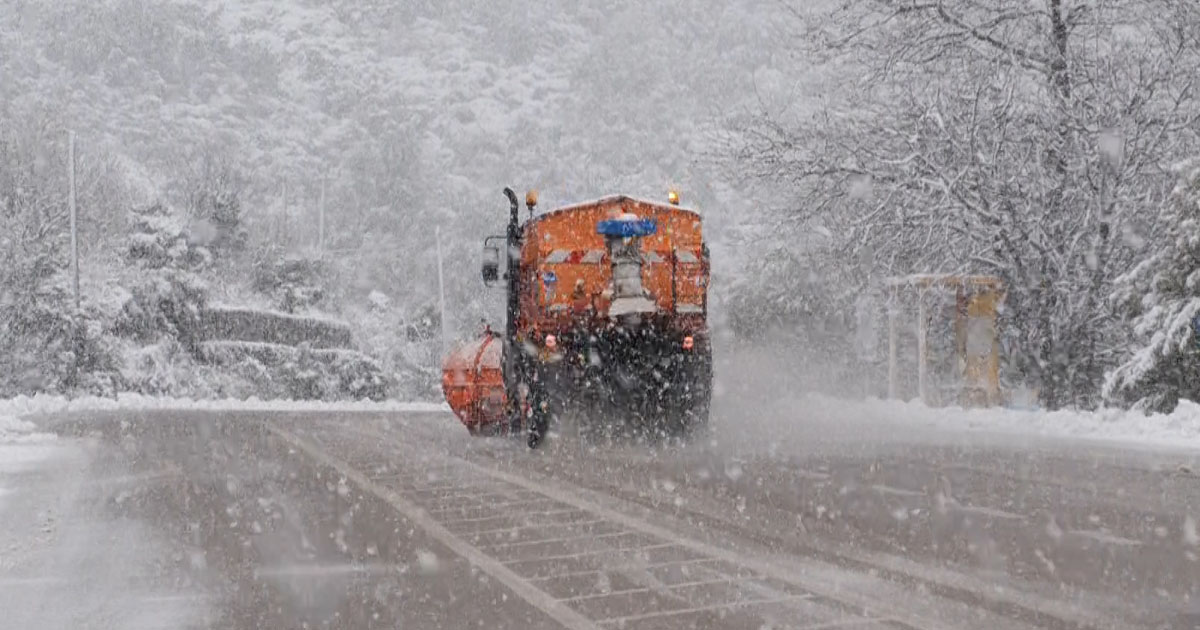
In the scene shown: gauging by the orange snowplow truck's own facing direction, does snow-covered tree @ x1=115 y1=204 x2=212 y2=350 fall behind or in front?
in front

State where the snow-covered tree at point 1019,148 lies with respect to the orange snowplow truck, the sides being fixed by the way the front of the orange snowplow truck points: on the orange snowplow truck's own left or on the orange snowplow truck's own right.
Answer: on the orange snowplow truck's own right

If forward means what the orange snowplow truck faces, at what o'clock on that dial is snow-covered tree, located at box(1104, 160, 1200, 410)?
The snow-covered tree is roughly at 3 o'clock from the orange snowplow truck.

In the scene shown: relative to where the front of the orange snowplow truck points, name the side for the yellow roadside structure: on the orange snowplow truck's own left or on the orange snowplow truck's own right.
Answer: on the orange snowplow truck's own right

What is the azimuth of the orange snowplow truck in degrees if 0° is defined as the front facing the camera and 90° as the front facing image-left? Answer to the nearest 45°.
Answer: approximately 180°

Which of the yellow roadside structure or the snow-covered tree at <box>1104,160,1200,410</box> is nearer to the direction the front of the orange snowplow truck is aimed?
the yellow roadside structure
